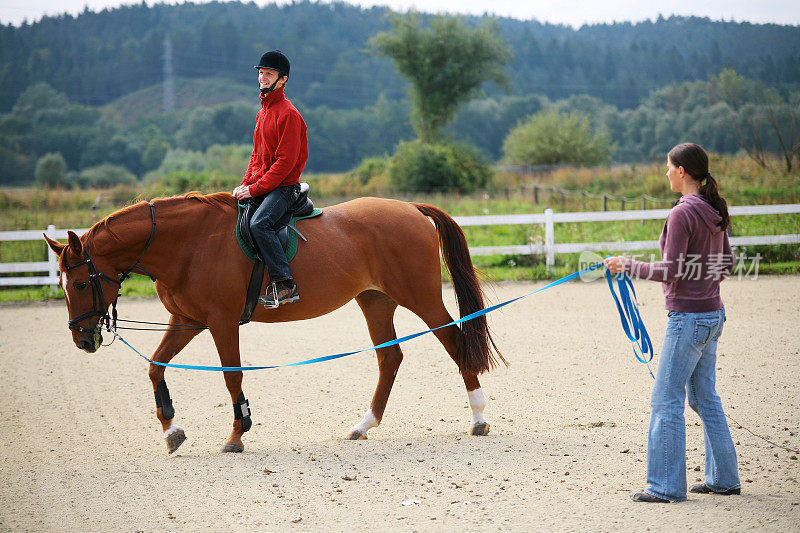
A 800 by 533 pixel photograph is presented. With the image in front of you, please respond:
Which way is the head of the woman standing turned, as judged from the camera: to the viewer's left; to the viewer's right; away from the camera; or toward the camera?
to the viewer's left

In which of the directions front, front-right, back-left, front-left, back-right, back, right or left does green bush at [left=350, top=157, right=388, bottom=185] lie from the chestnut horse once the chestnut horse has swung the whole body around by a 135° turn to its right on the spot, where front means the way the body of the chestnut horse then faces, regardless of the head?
front-left

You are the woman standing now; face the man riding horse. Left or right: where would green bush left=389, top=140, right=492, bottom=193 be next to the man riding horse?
right

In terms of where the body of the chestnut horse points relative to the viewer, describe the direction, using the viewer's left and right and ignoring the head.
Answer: facing to the left of the viewer

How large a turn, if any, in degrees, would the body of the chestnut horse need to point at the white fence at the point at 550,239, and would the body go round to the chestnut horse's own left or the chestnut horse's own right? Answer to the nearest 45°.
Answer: approximately 135° to the chestnut horse's own right

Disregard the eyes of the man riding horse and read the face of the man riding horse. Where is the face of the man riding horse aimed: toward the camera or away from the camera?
toward the camera
